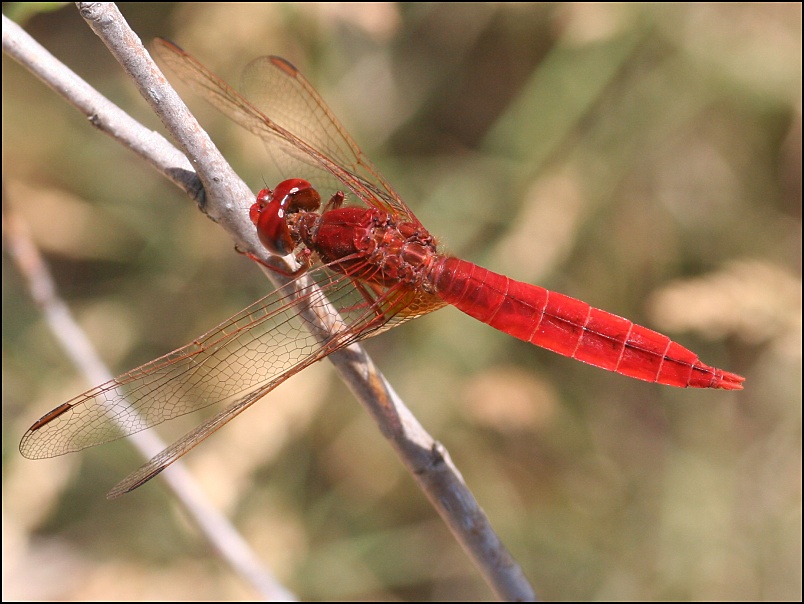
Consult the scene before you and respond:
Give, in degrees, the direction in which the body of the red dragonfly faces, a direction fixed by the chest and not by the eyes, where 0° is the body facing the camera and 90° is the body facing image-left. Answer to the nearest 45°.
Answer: approximately 90°
